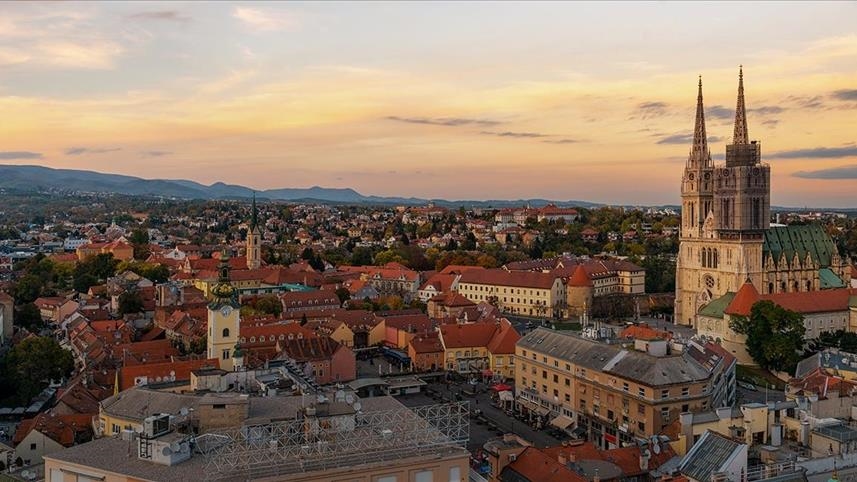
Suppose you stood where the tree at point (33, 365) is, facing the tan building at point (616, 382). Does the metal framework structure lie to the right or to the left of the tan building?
right

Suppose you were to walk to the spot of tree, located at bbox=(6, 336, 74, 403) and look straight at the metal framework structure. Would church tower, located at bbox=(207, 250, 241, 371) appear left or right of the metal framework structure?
left

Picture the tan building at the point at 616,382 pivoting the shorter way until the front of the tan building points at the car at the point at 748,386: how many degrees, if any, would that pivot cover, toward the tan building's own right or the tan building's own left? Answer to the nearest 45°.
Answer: approximately 180°

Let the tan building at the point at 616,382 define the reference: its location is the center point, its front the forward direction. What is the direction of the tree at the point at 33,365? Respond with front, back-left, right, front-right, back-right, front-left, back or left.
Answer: front-right

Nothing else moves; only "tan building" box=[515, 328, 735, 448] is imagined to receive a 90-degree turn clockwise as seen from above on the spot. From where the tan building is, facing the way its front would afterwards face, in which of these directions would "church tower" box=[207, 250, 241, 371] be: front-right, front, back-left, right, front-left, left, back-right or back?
front-left

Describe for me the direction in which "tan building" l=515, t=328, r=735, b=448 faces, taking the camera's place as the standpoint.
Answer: facing the viewer and to the left of the viewer

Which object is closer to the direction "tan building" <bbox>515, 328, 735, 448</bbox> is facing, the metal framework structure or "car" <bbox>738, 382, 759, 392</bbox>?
the metal framework structure

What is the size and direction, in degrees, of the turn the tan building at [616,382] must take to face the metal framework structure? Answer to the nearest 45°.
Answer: approximately 45° to its left
